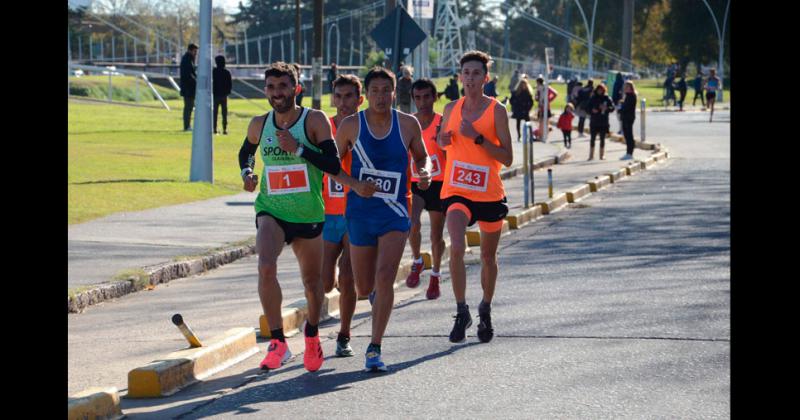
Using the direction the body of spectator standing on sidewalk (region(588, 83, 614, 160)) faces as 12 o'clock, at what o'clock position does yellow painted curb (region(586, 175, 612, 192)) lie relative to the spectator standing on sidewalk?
The yellow painted curb is roughly at 12 o'clock from the spectator standing on sidewalk.

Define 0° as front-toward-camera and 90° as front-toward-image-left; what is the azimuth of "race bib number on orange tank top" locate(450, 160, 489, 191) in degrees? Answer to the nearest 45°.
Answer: approximately 0°

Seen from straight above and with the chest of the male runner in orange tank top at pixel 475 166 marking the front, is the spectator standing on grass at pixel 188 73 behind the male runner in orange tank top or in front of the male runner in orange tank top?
behind

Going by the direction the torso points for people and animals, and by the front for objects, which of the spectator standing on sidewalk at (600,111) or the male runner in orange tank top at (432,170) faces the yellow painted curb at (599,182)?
the spectator standing on sidewalk

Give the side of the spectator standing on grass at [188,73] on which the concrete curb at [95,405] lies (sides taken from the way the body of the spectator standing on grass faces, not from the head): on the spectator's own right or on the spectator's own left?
on the spectator's own right
